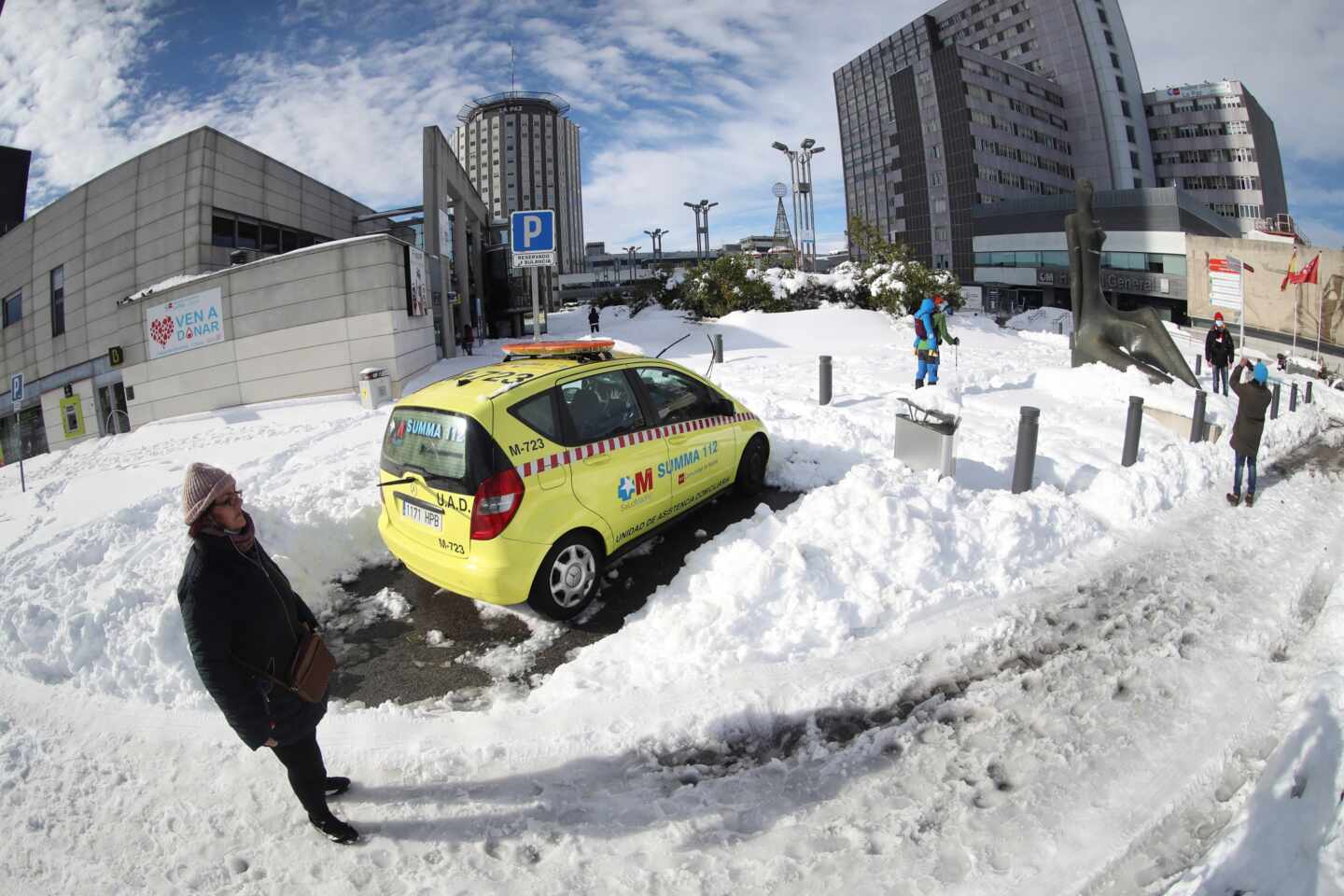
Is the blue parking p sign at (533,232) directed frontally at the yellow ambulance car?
yes

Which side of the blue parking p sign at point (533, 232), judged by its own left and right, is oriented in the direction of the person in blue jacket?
left

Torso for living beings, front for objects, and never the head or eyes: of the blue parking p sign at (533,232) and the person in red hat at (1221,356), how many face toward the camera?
2

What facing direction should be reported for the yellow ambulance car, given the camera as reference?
facing away from the viewer and to the right of the viewer

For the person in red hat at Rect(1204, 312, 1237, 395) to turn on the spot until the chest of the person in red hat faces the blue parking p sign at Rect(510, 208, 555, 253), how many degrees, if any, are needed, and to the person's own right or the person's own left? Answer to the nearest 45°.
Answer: approximately 45° to the person's own right

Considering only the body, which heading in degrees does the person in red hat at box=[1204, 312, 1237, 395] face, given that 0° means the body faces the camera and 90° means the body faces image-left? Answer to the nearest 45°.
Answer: approximately 0°

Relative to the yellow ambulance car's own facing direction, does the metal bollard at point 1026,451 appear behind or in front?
in front

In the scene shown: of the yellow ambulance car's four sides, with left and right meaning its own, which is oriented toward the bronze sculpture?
front

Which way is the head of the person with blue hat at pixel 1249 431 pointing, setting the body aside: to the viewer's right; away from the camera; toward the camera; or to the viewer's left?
away from the camera

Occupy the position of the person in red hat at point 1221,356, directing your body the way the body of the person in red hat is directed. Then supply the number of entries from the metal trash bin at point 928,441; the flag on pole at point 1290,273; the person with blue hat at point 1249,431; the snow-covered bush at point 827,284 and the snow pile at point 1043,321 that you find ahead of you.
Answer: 2

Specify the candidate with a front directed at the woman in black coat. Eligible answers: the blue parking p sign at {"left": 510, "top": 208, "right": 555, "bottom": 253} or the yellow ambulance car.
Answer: the blue parking p sign

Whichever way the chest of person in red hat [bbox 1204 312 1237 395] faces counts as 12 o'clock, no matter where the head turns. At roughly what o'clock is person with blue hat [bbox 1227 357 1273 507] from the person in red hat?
The person with blue hat is roughly at 12 o'clock from the person in red hat.

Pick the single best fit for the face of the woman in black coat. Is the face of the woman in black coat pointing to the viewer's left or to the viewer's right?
to the viewer's right
